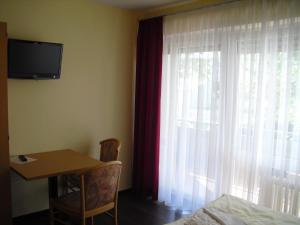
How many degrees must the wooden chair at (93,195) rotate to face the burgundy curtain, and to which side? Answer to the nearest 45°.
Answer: approximately 90° to its right

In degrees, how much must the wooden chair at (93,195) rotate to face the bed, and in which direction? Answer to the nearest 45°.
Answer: approximately 180°

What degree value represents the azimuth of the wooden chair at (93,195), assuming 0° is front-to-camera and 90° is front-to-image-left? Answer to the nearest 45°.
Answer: approximately 135°

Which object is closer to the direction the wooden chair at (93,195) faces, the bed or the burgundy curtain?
the burgundy curtain

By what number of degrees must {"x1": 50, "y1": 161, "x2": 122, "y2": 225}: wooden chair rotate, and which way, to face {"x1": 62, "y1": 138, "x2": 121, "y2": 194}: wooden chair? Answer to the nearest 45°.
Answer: approximately 45° to its right

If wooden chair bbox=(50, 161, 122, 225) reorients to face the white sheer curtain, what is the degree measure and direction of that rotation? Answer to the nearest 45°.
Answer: approximately 135° to its right
